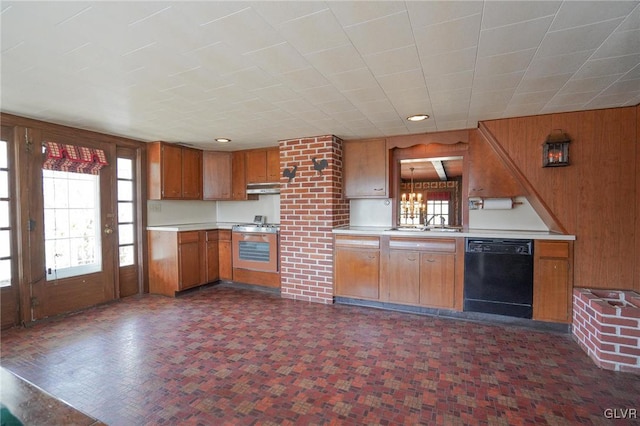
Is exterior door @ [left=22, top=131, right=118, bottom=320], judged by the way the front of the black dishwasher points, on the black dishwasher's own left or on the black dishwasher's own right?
on the black dishwasher's own right

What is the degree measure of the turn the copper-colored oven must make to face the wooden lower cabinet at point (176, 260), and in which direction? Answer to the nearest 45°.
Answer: approximately 90° to its right

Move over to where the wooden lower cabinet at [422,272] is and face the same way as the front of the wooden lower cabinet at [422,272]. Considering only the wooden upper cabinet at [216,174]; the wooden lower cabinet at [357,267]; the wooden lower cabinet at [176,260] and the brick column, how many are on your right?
4

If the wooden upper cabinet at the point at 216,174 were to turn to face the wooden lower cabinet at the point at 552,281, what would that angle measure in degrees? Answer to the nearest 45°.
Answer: approximately 45° to its left

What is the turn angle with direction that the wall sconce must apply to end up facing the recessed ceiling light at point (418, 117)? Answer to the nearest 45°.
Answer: approximately 45° to its right

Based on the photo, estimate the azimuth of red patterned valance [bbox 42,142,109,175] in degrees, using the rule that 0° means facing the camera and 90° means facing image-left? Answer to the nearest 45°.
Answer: approximately 315°

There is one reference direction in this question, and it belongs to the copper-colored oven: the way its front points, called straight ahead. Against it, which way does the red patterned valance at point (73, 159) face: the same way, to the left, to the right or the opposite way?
to the left
